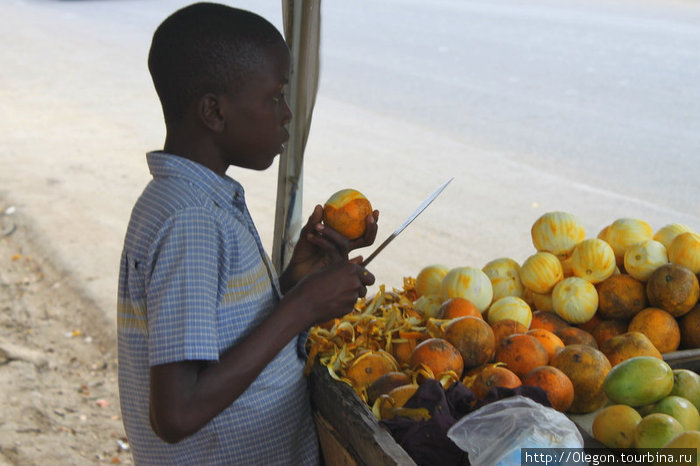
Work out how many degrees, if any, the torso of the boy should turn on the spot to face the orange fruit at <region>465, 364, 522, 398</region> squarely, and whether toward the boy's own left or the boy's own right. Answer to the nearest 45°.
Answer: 0° — they already face it

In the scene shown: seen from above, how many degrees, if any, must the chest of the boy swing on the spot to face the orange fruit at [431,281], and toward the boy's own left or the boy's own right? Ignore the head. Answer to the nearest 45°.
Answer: approximately 45° to the boy's own left

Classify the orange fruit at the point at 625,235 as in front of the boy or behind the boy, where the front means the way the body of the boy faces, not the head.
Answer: in front

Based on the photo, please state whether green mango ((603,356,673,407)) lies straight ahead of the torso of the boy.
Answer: yes

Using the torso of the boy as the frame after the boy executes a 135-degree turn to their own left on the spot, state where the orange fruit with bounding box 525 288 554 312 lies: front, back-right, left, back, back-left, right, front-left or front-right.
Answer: right

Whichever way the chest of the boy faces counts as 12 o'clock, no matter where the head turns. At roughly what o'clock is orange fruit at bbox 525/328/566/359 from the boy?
The orange fruit is roughly at 11 o'clock from the boy.

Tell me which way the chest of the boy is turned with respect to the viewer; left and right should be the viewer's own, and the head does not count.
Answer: facing to the right of the viewer

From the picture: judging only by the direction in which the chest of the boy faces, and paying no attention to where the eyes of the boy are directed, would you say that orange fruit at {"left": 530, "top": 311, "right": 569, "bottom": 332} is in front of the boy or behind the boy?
in front

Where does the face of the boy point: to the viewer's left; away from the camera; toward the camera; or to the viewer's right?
to the viewer's right

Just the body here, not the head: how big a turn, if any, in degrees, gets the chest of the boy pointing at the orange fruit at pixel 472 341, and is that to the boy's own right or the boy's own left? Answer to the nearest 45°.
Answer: approximately 45° to the boy's own left

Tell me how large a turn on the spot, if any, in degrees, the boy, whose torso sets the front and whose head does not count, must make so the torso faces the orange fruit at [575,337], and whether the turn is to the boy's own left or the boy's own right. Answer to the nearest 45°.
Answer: approximately 45° to the boy's own left

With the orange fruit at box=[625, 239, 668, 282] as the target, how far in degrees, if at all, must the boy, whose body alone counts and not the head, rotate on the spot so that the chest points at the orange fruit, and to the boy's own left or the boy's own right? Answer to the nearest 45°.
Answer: approximately 45° to the boy's own left
